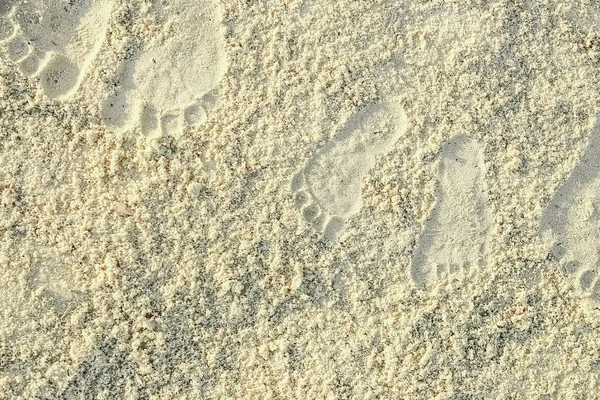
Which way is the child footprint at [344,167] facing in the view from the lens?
facing the viewer and to the left of the viewer

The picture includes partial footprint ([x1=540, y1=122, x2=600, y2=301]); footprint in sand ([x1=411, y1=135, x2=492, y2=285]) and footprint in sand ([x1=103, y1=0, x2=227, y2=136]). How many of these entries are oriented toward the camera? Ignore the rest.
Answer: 3

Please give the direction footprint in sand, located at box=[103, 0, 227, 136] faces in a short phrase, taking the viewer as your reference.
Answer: facing the viewer

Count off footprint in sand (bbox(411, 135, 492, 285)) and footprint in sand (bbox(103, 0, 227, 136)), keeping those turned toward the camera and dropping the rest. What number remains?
2

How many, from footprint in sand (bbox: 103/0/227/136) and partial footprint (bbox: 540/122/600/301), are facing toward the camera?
2
